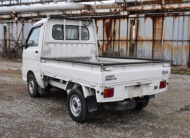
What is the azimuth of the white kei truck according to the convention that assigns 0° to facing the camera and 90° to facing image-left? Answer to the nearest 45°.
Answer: approximately 135°
